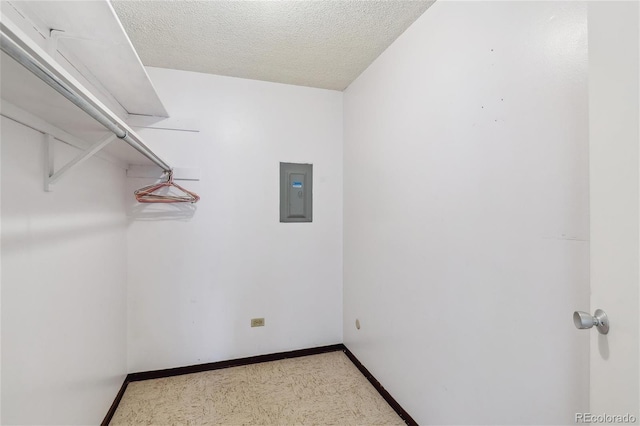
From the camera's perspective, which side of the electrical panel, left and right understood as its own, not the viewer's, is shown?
front

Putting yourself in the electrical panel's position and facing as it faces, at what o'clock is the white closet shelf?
The white closet shelf is roughly at 1 o'clock from the electrical panel.

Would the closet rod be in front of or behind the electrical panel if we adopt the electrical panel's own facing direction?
in front

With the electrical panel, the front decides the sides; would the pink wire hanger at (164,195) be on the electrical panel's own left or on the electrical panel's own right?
on the electrical panel's own right

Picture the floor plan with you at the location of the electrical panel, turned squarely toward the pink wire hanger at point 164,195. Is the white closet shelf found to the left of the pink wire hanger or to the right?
left

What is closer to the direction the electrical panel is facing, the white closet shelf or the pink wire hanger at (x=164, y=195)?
the white closet shelf
